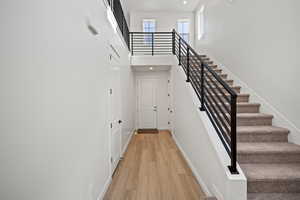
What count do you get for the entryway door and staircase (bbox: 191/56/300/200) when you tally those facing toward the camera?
2

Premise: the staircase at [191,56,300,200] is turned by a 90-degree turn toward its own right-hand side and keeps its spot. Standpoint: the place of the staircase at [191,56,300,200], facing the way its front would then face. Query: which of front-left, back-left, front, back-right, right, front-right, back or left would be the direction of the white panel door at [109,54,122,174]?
front

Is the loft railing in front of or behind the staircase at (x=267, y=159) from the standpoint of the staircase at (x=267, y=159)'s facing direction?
behind

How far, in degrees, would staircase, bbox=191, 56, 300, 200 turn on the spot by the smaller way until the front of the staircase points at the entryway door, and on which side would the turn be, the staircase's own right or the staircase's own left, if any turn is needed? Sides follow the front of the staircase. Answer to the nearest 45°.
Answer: approximately 135° to the staircase's own right

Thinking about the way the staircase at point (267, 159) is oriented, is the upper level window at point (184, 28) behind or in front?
behind

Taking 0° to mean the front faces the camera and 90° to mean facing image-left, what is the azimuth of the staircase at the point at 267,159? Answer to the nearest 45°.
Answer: approximately 0°

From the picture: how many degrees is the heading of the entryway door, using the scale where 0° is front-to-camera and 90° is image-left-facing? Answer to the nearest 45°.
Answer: approximately 0°

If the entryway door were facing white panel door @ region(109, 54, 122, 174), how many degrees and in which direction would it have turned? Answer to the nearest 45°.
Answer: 0° — it already faces it

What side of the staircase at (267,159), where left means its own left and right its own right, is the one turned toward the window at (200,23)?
back

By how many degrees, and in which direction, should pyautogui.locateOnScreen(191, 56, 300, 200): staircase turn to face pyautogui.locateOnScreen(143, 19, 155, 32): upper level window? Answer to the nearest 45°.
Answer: approximately 135° to its right
